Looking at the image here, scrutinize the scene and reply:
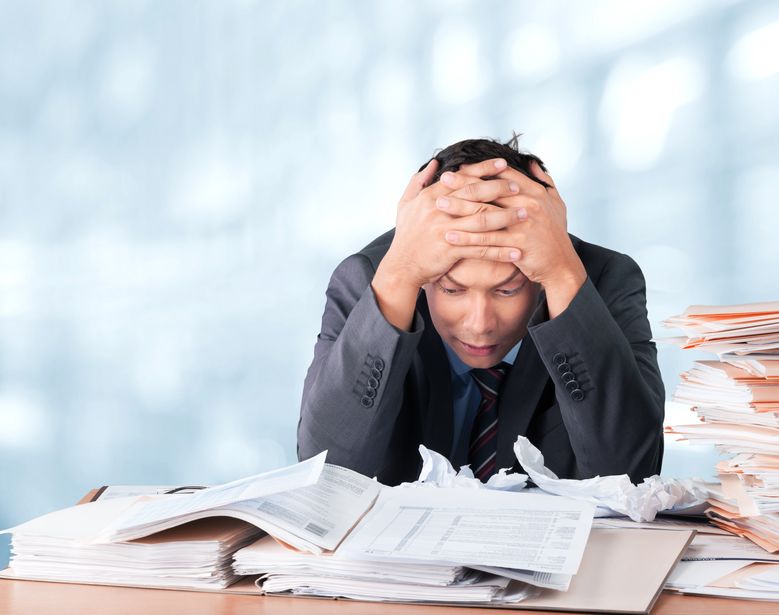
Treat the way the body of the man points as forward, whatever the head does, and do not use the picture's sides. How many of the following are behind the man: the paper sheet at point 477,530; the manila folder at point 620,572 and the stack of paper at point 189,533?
0

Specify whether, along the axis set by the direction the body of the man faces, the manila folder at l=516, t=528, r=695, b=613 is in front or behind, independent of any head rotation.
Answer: in front

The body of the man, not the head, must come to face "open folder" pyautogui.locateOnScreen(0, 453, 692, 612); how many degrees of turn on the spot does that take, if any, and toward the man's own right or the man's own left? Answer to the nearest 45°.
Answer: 0° — they already face it

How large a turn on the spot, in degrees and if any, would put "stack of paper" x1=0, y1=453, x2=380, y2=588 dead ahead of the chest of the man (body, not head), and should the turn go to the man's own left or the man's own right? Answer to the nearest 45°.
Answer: approximately 45° to the man's own right

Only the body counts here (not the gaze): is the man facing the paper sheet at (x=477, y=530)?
yes

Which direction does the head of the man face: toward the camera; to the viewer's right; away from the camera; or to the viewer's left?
toward the camera

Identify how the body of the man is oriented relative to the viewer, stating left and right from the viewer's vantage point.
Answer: facing the viewer
